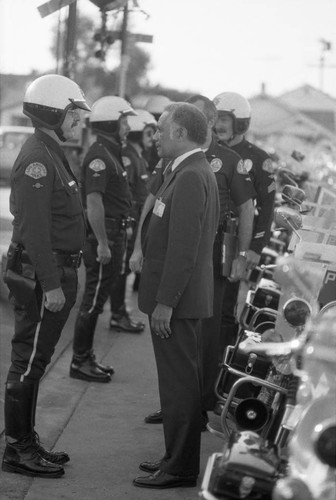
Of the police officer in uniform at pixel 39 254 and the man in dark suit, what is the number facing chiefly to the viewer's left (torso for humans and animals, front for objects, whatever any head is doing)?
1

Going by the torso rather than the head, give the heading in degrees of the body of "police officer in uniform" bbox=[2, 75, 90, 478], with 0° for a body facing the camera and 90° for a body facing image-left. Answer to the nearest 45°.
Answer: approximately 270°

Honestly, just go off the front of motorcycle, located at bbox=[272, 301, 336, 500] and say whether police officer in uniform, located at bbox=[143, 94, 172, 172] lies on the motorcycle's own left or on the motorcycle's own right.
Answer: on the motorcycle's own right

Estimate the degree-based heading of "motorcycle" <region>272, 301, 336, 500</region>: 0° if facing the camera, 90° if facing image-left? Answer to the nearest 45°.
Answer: approximately 45°

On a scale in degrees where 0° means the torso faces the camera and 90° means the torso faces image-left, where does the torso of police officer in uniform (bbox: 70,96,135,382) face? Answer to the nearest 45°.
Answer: approximately 270°

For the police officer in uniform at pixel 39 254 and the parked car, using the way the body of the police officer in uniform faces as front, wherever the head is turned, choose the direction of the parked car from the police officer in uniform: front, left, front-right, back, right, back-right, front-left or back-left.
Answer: left

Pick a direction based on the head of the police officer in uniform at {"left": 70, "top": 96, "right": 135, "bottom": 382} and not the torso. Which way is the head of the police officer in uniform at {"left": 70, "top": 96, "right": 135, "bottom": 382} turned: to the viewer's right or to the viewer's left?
to the viewer's right

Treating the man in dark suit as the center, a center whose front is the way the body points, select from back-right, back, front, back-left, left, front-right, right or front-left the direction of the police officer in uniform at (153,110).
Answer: right

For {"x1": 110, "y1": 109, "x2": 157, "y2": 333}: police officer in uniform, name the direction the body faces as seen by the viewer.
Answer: to the viewer's right

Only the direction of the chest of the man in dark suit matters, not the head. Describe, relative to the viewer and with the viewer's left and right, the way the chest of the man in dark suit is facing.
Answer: facing to the left of the viewer

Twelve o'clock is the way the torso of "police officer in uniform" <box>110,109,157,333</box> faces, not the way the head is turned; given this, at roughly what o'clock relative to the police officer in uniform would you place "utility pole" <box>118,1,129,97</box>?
The utility pole is roughly at 9 o'clock from the police officer in uniform.

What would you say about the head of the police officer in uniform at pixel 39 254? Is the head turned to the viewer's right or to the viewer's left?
to the viewer's right

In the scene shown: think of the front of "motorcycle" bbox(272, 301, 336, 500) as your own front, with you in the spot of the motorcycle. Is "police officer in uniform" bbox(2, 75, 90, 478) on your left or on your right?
on your right

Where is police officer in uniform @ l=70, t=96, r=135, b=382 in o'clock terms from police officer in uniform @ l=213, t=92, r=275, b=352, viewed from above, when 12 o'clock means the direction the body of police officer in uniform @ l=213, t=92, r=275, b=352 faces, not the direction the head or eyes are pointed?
police officer in uniform @ l=70, t=96, r=135, b=382 is roughly at 1 o'clock from police officer in uniform @ l=213, t=92, r=275, b=352.

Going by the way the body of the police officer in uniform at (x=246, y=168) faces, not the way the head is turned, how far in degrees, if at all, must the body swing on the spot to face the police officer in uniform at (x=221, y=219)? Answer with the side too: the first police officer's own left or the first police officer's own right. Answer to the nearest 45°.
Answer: approximately 45° to the first police officer's own left
